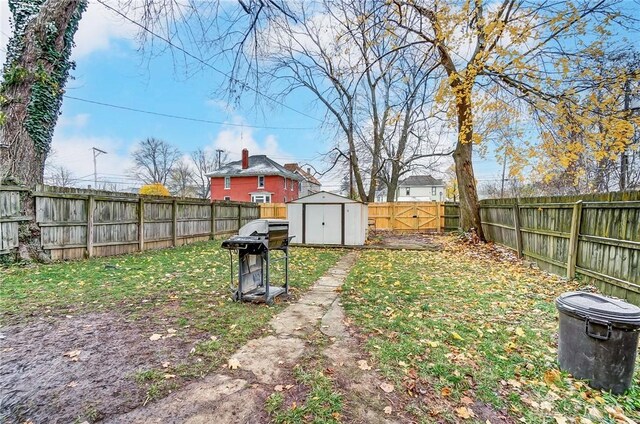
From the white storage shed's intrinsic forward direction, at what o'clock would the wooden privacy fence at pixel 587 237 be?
The wooden privacy fence is roughly at 11 o'clock from the white storage shed.

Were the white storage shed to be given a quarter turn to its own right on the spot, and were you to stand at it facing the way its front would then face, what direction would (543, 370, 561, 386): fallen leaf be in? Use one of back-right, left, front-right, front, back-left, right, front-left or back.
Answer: left

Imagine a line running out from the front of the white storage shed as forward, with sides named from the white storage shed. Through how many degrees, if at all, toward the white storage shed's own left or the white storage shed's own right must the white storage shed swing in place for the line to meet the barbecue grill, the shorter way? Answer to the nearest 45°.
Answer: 0° — it already faces it

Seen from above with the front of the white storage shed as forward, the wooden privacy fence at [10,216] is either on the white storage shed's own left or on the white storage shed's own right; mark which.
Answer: on the white storage shed's own right

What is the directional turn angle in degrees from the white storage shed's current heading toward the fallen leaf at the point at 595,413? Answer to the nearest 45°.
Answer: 0° — it already faces it

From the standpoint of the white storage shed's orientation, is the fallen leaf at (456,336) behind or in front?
in front

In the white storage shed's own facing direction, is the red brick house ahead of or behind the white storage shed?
behind

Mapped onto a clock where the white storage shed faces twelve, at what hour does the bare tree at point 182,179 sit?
The bare tree is roughly at 5 o'clock from the white storage shed.

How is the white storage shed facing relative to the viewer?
toward the camera

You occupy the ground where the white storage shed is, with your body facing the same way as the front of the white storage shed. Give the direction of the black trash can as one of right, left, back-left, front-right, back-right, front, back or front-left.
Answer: front

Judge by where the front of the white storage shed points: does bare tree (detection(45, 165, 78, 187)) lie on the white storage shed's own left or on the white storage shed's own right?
on the white storage shed's own right

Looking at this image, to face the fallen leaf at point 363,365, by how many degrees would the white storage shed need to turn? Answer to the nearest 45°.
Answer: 0° — it already faces it

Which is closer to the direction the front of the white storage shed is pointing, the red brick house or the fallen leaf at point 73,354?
the fallen leaf

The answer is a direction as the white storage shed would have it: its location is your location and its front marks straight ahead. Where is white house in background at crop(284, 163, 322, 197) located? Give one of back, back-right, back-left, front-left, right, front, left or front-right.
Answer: back
